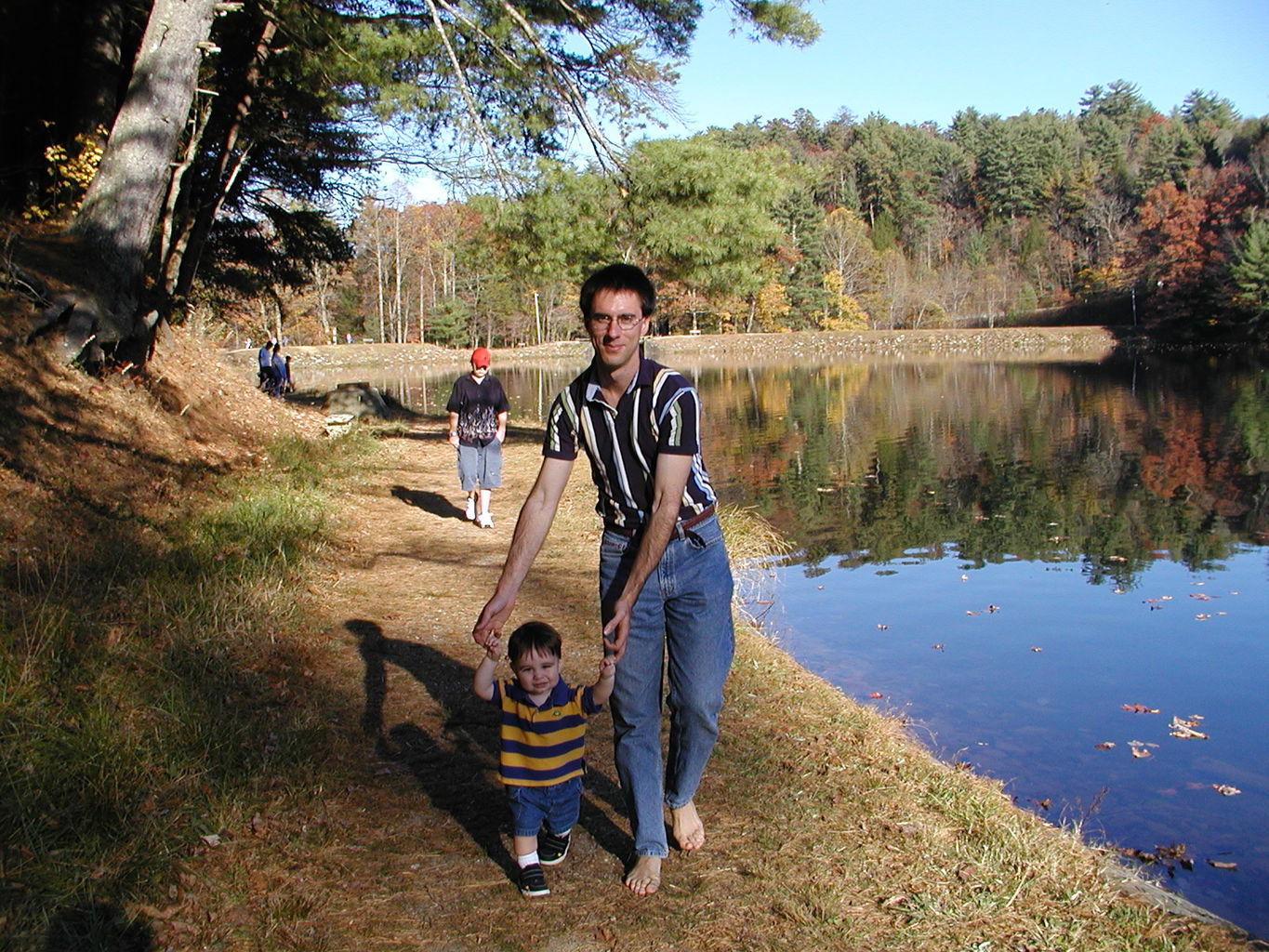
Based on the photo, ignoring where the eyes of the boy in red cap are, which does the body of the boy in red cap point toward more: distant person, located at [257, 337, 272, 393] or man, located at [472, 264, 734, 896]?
the man

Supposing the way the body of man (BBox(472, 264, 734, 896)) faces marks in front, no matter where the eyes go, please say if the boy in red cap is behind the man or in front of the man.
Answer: behind

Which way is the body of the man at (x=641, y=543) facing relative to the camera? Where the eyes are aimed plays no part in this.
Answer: toward the camera

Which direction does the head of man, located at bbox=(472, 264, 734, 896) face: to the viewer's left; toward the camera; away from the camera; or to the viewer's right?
toward the camera

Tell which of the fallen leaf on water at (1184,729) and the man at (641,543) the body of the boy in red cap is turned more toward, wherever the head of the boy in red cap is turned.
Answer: the man

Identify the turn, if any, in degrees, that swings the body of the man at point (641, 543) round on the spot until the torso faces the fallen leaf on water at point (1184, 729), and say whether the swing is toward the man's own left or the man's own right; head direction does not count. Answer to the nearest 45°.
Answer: approximately 135° to the man's own left

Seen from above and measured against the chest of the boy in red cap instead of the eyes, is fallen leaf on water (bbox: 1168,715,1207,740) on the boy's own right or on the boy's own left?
on the boy's own left

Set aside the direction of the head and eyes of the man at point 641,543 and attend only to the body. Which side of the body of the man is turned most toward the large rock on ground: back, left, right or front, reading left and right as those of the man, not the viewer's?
back

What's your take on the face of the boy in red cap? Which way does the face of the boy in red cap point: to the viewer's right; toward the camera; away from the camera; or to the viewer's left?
toward the camera

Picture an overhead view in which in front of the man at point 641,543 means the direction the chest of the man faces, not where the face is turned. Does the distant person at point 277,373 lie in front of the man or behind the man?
behind

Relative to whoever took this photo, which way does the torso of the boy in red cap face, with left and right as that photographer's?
facing the viewer

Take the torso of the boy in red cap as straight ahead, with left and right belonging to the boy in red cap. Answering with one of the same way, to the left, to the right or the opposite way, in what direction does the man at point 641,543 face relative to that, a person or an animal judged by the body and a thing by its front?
the same way

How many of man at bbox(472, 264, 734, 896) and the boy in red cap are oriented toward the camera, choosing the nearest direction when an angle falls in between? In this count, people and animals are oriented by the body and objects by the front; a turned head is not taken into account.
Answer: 2

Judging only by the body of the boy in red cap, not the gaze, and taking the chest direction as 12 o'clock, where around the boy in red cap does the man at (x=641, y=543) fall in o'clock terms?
The man is roughly at 12 o'clock from the boy in red cap.

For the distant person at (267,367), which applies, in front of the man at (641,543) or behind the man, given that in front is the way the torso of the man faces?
behind

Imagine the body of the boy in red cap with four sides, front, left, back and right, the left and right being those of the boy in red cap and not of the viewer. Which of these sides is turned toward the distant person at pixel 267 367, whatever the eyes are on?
back
